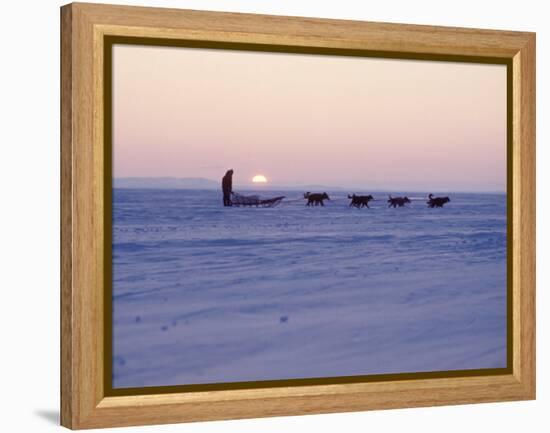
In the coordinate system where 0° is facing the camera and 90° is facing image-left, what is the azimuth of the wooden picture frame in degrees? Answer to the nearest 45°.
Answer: approximately 315°
